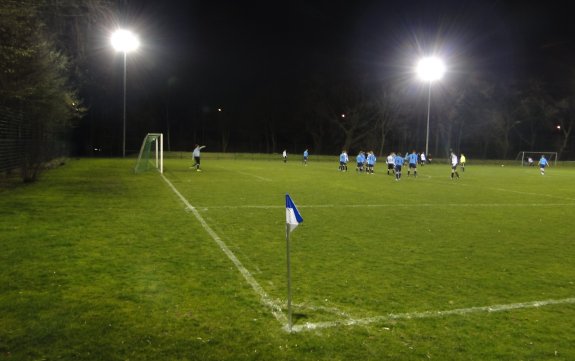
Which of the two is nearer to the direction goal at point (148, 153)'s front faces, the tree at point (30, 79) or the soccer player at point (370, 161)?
the soccer player

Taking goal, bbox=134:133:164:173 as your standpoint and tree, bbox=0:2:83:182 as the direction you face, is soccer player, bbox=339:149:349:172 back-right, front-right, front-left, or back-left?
back-left

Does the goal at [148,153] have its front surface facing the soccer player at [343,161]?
yes

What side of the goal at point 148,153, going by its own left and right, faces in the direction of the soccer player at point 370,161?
front

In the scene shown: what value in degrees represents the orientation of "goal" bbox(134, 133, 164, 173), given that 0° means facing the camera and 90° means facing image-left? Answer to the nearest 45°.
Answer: approximately 270°

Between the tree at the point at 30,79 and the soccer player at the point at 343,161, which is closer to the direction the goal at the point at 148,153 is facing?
the soccer player
